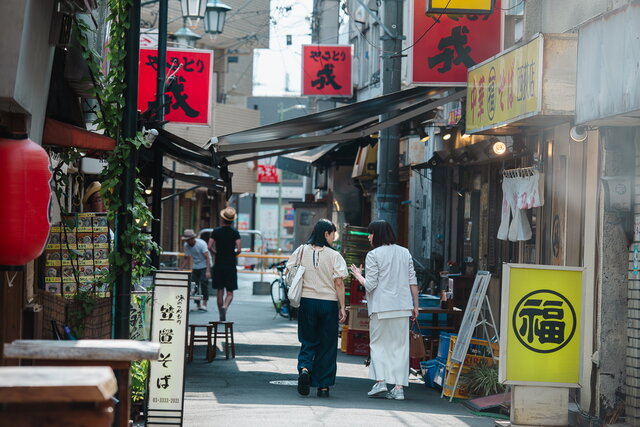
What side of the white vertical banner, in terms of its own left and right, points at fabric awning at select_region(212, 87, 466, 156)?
back

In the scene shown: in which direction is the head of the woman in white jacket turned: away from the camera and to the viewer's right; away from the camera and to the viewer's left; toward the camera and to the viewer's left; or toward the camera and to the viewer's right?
away from the camera and to the viewer's left

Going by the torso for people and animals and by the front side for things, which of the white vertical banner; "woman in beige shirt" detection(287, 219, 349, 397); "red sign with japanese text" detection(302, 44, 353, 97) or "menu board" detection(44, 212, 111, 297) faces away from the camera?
the woman in beige shirt

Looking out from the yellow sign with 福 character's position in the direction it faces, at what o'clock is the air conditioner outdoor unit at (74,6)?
The air conditioner outdoor unit is roughly at 2 o'clock from the yellow sign with 福 character.

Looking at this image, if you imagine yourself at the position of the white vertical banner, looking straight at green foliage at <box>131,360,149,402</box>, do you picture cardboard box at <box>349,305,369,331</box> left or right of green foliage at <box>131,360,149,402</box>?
right

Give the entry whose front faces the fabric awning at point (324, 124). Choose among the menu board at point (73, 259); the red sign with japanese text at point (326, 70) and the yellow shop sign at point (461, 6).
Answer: the red sign with japanese text
